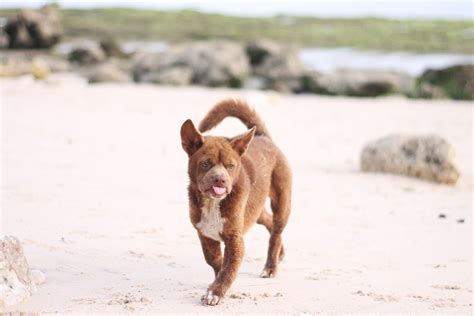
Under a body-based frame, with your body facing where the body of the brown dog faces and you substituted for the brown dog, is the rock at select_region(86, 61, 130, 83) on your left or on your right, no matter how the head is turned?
on your right

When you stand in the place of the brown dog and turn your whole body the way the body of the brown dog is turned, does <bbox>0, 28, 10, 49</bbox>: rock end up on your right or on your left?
on your right

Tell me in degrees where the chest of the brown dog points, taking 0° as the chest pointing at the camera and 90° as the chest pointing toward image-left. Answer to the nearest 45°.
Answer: approximately 45°

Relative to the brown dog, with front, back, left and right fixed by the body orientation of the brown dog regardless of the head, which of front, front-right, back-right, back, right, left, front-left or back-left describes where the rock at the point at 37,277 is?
front-right

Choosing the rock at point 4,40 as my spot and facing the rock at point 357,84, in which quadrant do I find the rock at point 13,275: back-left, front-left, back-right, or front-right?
front-right

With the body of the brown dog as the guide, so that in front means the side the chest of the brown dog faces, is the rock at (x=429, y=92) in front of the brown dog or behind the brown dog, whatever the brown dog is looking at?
behind

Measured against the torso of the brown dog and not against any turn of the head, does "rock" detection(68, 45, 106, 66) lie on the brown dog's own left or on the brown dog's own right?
on the brown dog's own right

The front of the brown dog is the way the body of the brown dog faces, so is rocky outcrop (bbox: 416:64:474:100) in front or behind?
behind

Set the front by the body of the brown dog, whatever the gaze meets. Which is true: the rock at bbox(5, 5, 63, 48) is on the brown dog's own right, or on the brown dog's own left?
on the brown dog's own right

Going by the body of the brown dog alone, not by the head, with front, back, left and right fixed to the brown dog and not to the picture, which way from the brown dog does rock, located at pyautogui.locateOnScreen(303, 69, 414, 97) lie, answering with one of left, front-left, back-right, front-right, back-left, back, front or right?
back-right

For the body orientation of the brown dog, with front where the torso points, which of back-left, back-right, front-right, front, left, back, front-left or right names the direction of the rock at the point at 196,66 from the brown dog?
back-right

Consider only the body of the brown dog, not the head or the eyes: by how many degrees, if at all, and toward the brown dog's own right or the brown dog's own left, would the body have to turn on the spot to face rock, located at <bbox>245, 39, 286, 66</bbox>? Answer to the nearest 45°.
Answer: approximately 135° to the brown dog's own right
